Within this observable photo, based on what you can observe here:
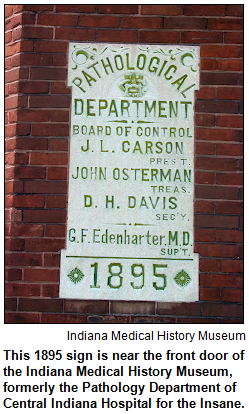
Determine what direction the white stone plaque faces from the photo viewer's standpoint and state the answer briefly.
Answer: facing the viewer
